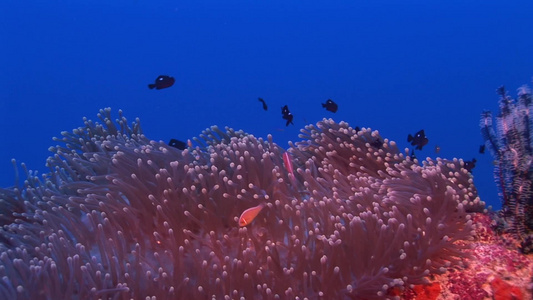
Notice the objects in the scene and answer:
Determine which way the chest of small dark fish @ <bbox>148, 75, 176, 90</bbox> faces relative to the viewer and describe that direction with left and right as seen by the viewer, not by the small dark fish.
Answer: facing to the right of the viewer
